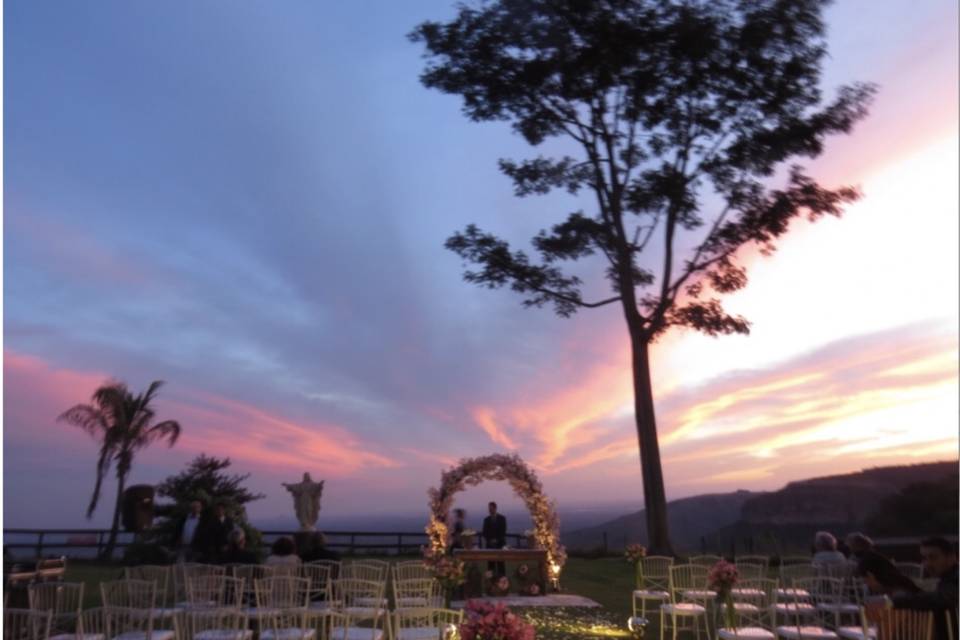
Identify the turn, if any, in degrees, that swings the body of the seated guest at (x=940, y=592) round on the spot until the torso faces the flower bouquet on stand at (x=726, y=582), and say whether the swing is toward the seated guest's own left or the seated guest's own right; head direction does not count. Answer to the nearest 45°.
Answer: approximately 45° to the seated guest's own right

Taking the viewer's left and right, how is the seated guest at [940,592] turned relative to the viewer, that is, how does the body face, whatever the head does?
facing to the left of the viewer

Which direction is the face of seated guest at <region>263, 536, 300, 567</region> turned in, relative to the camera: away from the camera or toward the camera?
away from the camera

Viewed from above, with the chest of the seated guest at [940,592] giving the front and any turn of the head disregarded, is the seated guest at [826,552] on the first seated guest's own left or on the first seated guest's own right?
on the first seated guest's own right

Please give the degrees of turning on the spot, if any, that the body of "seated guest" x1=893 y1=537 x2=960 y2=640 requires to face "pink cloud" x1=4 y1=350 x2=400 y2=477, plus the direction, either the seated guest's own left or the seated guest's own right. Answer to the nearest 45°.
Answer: approximately 45° to the seated guest's own right

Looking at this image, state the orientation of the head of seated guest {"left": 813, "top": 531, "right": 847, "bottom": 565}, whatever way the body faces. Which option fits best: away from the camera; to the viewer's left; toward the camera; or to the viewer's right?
away from the camera
